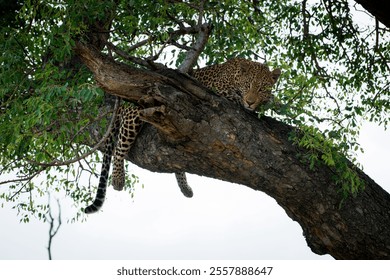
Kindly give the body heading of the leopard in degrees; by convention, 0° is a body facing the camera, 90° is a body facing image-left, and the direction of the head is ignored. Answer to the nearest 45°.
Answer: approximately 270°
